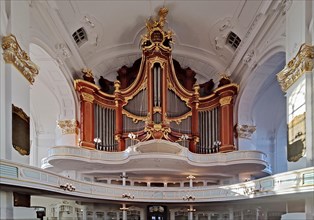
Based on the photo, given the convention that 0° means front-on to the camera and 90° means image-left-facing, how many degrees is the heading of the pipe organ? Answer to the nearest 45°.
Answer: approximately 0°

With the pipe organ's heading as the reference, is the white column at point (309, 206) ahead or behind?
ahead
